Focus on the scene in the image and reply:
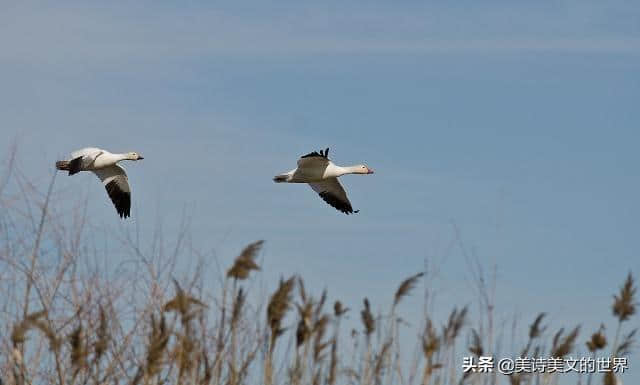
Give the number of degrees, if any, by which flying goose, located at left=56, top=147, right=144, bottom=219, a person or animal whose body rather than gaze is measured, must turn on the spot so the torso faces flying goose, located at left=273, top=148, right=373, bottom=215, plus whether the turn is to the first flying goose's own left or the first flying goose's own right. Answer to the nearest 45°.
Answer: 0° — it already faces it

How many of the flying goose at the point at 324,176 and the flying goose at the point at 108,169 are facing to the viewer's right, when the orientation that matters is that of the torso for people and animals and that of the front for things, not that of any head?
2

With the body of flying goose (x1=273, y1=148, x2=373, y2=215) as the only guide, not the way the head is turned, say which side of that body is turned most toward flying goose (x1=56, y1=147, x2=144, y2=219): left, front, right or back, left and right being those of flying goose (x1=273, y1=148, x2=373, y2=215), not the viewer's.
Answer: back

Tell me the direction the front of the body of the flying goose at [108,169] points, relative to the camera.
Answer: to the viewer's right

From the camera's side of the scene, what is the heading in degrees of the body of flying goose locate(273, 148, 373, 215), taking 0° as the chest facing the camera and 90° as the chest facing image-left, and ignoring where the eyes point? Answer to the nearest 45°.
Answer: approximately 270°

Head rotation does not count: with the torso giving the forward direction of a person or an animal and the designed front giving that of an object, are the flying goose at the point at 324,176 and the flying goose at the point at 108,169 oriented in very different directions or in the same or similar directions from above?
same or similar directions
